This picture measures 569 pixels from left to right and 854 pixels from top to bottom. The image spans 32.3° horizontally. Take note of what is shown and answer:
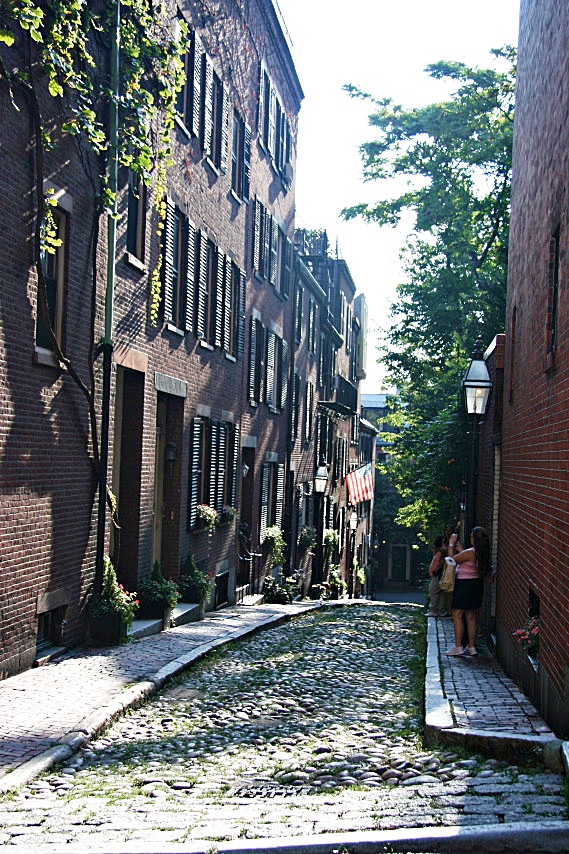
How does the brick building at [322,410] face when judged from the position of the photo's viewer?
facing to the right of the viewer

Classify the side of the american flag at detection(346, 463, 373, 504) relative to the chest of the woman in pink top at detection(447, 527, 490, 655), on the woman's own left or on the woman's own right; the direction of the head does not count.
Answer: on the woman's own right

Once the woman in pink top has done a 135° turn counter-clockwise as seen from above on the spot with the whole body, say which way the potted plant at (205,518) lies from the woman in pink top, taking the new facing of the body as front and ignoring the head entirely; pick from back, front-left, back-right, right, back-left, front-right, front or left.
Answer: back

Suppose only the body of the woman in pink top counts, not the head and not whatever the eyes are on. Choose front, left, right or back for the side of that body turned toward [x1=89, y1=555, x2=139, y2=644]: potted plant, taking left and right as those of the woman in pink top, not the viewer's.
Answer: front

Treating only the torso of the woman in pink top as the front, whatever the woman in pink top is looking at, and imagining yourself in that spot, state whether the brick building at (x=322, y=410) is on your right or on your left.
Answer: on your right

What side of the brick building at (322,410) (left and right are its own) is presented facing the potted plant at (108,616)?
right

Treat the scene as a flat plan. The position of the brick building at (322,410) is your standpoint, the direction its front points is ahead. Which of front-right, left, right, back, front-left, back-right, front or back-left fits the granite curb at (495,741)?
right

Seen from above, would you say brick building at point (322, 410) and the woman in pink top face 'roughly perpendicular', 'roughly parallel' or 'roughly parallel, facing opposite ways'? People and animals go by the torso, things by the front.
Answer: roughly parallel, facing opposite ways

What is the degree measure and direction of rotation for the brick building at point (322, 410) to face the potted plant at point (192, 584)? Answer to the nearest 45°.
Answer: approximately 90° to its right

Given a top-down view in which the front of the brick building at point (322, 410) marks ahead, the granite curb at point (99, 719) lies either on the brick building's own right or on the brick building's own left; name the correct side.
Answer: on the brick building's own right

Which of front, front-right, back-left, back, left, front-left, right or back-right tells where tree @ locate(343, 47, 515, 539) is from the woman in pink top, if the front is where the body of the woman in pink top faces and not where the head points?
right

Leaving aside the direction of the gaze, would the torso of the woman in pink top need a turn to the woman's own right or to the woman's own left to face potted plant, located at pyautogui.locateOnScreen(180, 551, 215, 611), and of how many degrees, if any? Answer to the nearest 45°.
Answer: approximately 45° to the woman's own right

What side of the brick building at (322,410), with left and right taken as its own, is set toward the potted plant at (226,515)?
right

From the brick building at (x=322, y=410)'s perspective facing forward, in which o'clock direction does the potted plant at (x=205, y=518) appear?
The potted plant is roughly at 3 o'clock from the brick building.

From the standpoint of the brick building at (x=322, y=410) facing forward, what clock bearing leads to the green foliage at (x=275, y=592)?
The green foliage is roughly at 3 o'clock from the brick building.

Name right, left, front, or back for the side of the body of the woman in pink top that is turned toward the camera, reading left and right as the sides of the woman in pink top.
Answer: left
